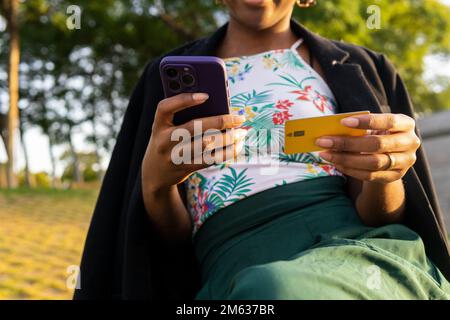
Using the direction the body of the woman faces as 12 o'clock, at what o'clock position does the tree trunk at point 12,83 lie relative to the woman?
The tree trunk is roughly at 5 o'clock from the woman.

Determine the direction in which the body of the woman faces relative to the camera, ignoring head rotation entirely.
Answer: toward the camera

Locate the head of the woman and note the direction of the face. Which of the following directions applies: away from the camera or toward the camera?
toward the camera

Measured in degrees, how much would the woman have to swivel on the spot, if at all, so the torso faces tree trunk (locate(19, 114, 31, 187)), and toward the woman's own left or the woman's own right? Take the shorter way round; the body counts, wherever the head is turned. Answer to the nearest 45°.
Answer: approximately 135° to the woman's own right
